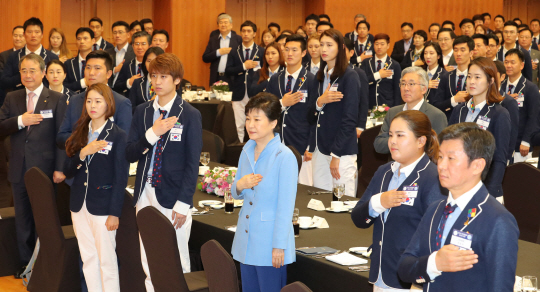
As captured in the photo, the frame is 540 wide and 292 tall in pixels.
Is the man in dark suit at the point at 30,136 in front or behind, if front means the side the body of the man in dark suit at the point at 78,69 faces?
in front

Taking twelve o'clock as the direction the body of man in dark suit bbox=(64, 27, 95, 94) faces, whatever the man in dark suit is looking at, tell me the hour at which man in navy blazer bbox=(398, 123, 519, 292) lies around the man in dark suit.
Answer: The man in navy blazer is roughly at 10 o'clock from the man in dark suit.

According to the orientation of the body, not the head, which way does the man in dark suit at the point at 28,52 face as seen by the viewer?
toward the camera

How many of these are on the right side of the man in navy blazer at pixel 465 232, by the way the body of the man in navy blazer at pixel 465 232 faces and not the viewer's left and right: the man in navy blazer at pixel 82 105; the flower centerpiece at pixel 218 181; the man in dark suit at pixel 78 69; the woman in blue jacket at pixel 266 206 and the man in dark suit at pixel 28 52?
5

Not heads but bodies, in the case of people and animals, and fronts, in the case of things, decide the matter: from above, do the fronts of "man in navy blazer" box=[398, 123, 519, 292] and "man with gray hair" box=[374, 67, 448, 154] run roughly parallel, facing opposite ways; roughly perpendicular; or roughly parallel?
roughly parallel

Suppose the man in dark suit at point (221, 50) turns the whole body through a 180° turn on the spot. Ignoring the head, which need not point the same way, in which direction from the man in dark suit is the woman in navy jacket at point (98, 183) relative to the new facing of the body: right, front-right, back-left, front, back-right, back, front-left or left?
back

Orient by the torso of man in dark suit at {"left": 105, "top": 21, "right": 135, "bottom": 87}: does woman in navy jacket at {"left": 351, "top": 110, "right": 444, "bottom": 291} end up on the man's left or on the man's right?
on the man's left

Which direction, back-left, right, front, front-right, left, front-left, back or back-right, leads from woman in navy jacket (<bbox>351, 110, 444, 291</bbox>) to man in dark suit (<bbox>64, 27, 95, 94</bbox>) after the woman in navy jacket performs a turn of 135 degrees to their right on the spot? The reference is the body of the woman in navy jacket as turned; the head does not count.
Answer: front-left

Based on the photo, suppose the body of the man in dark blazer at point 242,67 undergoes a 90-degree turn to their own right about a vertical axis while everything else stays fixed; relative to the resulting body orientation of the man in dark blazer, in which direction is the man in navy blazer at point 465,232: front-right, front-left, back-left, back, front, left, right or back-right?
left

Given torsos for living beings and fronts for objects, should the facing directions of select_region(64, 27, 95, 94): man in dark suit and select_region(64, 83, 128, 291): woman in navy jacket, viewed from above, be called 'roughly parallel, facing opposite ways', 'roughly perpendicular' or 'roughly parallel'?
roughly parallel

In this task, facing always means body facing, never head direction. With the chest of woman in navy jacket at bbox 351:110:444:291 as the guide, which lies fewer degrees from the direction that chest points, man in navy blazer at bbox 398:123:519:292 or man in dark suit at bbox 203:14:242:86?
the man in navy blazer

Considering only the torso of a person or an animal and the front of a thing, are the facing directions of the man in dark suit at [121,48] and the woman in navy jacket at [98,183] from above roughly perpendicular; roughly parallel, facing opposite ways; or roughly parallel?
roughly parallel

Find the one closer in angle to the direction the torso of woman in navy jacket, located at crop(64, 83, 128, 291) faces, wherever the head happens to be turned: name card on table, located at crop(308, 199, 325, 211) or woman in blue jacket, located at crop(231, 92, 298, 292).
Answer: the woman in blue jacket

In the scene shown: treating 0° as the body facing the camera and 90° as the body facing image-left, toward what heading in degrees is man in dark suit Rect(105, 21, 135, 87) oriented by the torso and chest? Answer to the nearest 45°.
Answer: approximately 45°

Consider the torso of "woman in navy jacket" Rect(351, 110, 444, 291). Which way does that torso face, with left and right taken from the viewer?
facing the viewer and to the left of the viewer
